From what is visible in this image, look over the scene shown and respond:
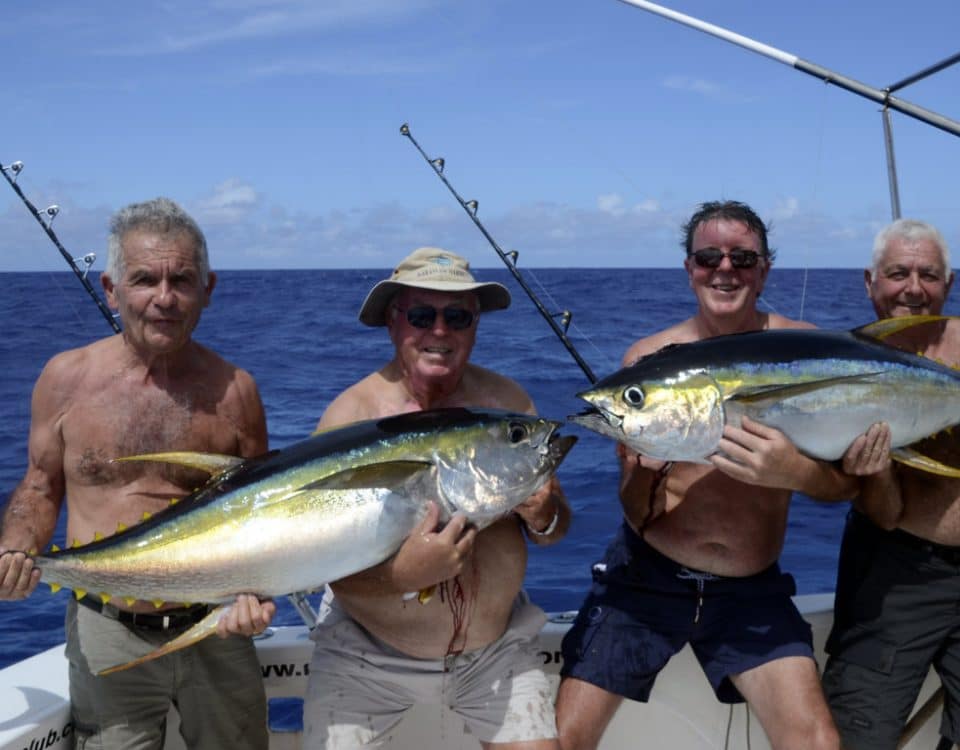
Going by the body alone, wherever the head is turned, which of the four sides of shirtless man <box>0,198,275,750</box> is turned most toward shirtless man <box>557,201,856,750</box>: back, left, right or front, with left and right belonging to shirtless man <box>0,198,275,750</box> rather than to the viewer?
left

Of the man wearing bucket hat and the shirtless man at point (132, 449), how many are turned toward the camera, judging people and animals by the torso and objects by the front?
2

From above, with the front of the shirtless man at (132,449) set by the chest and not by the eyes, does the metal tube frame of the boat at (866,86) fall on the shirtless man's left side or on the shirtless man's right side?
on the shirtless man's left side

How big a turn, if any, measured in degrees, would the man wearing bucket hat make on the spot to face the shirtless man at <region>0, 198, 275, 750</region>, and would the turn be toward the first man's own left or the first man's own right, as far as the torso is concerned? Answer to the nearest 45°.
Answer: approximately 90° to the first man's own right

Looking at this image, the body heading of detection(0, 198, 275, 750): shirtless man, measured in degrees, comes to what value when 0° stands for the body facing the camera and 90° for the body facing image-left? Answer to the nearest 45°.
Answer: approximately 0°

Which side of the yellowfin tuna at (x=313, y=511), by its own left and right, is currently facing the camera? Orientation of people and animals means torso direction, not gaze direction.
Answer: right

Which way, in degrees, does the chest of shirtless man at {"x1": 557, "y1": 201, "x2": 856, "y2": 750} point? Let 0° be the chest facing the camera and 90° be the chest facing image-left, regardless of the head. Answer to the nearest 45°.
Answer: approximately 0°

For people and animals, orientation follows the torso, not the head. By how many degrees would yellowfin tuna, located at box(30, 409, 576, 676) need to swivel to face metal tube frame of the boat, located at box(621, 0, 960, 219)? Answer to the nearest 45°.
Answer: approximately 45° to its left
